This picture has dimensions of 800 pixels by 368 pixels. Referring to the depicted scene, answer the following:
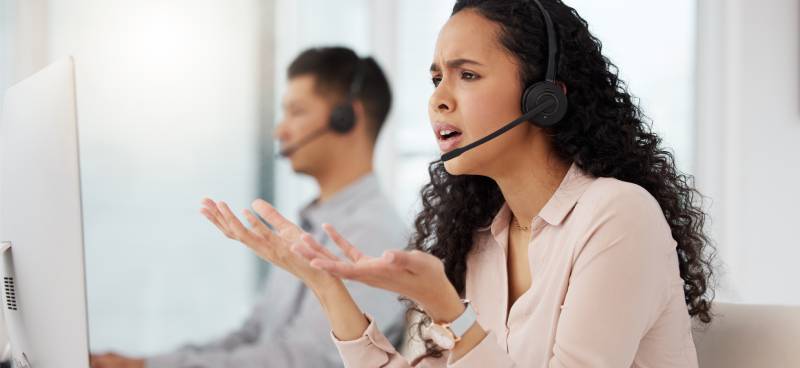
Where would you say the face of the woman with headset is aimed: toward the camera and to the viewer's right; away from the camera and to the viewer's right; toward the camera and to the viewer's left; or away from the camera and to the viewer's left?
toward the camera and to the viewer's left

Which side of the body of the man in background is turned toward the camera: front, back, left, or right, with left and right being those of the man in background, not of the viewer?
left

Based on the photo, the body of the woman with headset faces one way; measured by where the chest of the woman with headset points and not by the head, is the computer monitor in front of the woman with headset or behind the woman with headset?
in front

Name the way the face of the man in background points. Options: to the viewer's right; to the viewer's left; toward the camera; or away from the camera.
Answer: to the viewer's left

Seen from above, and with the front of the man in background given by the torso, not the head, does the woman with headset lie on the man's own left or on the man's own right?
on the man's own left

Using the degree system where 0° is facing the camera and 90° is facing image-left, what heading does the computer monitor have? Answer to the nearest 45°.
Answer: approximately 225°

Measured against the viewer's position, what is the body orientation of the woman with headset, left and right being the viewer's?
facing the viewer and to the left of the viewer

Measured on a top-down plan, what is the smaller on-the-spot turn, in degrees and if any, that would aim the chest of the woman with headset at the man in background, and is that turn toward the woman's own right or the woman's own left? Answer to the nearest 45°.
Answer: approximately 90° to the woman's own right

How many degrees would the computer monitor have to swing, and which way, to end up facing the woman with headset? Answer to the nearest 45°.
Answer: approximately 45° to its right
